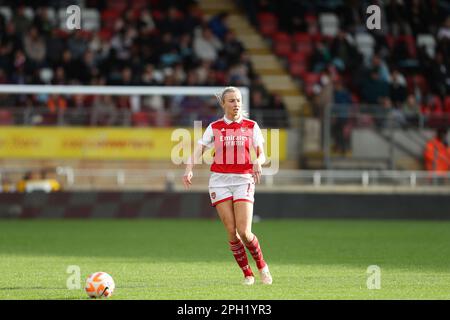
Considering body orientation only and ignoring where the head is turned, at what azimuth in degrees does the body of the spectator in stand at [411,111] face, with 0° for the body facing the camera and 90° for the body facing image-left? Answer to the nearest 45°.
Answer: approximately 0°

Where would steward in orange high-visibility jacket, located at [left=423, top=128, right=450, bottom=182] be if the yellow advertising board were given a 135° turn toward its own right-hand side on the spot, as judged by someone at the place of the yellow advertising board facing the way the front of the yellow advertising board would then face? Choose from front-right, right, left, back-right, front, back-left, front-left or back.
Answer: back-right

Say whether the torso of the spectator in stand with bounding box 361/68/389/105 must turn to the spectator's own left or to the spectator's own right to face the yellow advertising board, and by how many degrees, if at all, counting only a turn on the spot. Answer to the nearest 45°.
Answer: approximately 45° to the spectator's own right

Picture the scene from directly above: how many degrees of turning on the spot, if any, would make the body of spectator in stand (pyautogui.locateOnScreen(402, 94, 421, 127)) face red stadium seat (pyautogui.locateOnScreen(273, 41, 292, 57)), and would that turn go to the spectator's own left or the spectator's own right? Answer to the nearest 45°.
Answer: approximately 135° to the spectator's own right

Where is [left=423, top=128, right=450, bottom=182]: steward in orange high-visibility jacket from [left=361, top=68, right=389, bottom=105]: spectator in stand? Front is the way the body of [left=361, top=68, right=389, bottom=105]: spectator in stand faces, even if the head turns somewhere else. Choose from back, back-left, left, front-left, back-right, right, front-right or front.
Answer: front-left

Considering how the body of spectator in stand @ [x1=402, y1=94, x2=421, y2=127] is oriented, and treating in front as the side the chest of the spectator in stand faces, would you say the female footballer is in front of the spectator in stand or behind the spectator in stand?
in front

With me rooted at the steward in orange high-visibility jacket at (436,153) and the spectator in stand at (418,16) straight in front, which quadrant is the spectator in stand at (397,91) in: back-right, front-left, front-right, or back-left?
front-left

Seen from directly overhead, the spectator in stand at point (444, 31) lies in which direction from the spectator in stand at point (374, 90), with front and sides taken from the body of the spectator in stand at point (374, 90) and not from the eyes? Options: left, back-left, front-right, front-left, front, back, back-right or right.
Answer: back-left

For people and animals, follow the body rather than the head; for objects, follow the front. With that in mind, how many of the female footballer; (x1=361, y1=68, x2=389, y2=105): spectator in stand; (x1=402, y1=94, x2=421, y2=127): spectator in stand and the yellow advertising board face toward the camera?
4

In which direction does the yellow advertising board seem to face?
toward the camera

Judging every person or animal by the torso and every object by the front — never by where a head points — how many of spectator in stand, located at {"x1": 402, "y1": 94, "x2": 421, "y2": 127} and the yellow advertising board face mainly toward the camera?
2

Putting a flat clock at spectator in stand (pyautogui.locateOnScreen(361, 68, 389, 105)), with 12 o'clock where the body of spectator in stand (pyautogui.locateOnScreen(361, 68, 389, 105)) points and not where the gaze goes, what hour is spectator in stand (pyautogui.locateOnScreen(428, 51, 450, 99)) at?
spectator in stand (pyautogui.locateOnScreen(428, 51, 450, 99)) is roughly at 8 o'clock from spectator in stand (pyautogui.locateOnScreen(361, 68, 389, 105)).

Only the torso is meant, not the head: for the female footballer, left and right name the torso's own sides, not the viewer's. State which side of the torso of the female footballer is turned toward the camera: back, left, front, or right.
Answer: front
